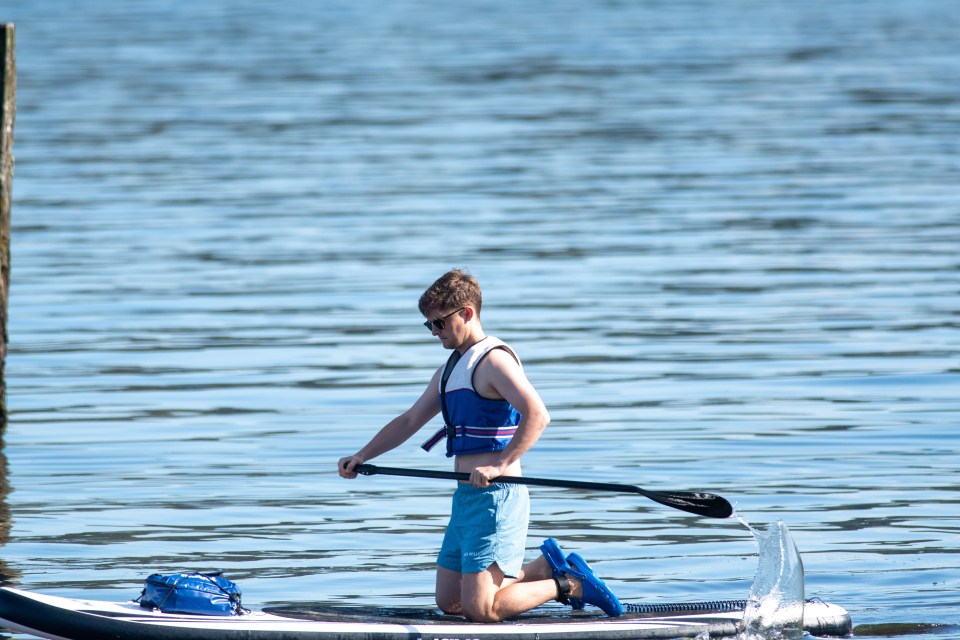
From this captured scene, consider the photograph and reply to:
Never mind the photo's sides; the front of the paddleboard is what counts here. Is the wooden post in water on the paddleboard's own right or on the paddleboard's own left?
on the paddleboard's own right

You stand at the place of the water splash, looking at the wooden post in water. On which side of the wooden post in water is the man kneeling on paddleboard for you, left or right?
left

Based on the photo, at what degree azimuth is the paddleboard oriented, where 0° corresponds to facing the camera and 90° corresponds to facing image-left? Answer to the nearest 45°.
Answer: approximately 90°
